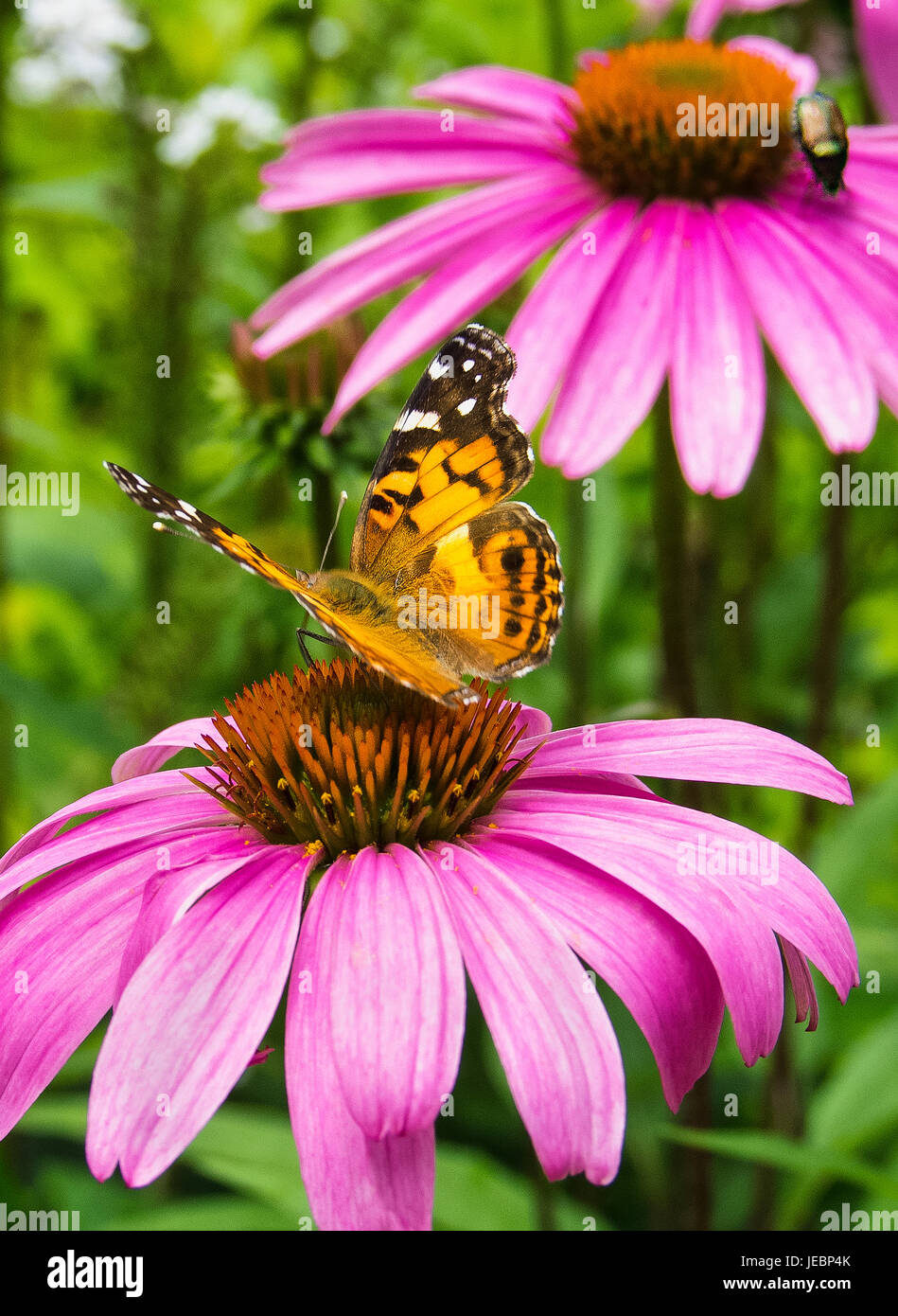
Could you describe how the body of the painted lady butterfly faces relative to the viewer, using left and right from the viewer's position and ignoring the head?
facing away from the viewer and to the left of the viewer
